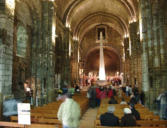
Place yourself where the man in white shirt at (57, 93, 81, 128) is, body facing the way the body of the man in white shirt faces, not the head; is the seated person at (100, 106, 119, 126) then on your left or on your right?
on your right

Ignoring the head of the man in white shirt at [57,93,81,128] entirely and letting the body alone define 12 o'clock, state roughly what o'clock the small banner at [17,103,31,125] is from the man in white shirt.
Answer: The small banner is roughly at 9 o'clock from the man in white shirt.

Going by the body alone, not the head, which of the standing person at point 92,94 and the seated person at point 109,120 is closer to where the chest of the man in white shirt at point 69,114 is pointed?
the standing person

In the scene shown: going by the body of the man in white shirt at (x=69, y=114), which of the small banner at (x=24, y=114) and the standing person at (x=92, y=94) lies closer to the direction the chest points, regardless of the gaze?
the standing person

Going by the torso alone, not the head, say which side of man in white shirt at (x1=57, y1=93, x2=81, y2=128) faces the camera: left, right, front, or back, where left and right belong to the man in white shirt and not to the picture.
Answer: back

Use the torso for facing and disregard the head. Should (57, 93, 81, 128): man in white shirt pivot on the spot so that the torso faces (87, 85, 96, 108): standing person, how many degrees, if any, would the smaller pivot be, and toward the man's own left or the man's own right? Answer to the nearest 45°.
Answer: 0° — they already face them
